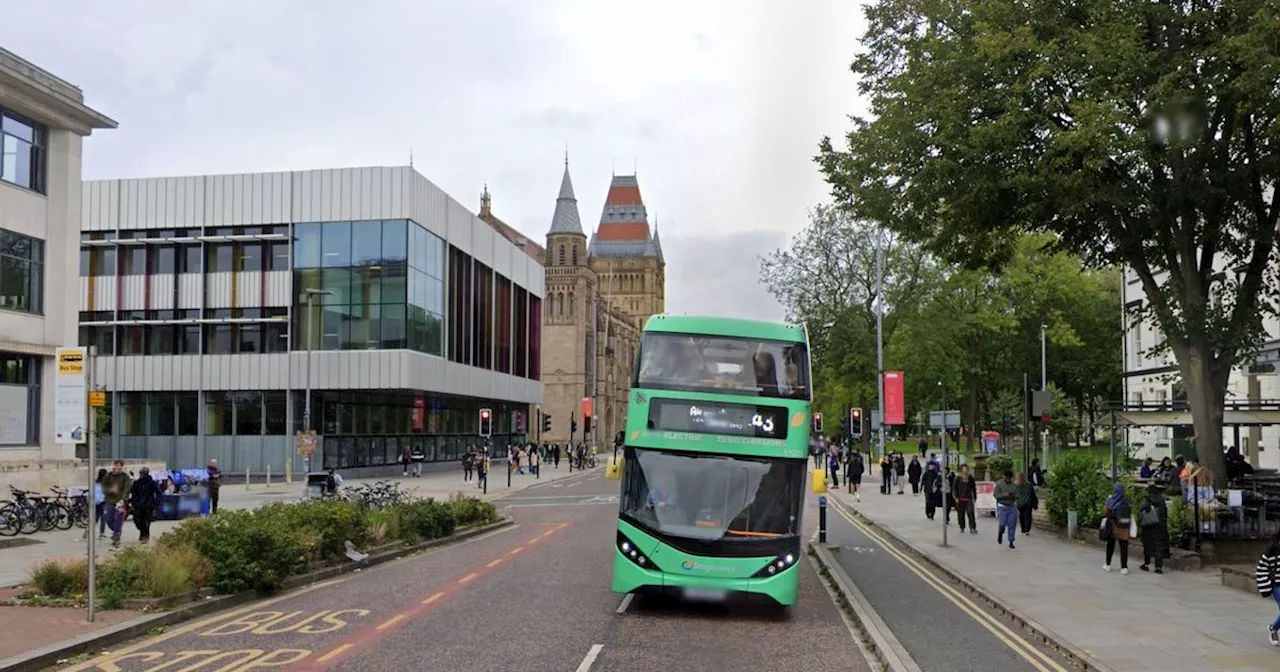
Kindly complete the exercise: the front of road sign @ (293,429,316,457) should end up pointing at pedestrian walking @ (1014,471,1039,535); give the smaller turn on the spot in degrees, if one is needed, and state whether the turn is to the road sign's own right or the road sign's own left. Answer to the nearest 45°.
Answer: approximately 45° to the road sign's own left

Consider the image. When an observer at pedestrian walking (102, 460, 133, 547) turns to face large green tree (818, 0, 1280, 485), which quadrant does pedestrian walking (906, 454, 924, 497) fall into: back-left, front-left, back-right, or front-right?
front-left

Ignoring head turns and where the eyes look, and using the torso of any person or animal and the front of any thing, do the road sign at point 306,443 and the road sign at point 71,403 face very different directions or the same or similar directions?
same or similar directions

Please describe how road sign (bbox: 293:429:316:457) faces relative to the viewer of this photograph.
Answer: facing the viewer

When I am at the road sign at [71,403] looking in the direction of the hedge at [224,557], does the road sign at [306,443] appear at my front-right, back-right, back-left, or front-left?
front-left

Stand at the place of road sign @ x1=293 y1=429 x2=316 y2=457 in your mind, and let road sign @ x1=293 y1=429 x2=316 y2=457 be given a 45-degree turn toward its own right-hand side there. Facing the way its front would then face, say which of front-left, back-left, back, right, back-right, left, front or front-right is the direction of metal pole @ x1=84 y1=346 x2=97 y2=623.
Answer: front-left

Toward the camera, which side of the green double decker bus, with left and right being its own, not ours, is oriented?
front

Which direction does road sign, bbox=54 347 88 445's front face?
toward the camera

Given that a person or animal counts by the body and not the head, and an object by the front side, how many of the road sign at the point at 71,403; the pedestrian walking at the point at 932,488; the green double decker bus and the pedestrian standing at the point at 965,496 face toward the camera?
4

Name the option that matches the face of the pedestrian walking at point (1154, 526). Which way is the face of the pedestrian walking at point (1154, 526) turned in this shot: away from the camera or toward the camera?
away from the camera

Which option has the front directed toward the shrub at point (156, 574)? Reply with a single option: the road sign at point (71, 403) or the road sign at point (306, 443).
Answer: the road sign at point (306, 443)

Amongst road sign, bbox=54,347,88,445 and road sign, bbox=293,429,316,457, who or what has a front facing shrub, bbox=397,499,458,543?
road sign, bbox=293,429,316,457

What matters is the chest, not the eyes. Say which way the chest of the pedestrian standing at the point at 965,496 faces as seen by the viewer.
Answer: toward the camera
